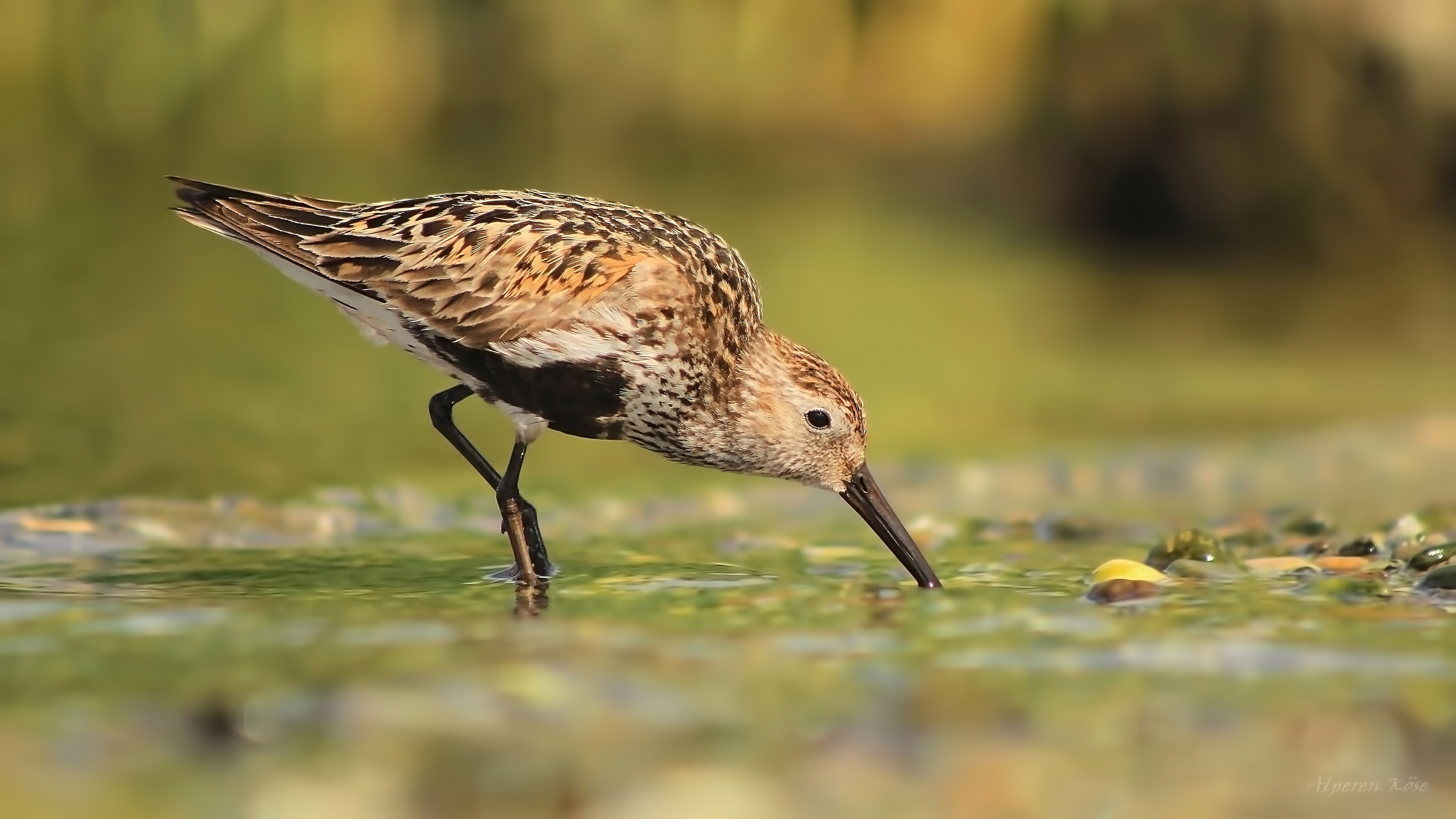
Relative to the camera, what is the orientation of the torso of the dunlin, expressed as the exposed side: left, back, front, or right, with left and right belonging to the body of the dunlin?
right

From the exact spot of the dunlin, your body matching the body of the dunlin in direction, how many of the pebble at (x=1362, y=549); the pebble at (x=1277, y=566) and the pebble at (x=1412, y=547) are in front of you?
3

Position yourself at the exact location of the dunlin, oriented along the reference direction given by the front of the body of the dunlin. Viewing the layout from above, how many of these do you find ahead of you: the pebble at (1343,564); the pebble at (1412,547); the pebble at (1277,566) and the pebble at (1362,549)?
4

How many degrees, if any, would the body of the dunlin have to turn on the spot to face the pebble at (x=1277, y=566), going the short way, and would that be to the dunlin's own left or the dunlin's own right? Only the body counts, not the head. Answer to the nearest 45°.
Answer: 0° — it already faces it

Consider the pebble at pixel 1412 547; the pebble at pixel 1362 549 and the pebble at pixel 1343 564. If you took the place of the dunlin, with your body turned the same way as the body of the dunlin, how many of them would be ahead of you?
3

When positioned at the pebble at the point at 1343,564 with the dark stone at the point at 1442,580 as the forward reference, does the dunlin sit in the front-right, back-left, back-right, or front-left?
back-right

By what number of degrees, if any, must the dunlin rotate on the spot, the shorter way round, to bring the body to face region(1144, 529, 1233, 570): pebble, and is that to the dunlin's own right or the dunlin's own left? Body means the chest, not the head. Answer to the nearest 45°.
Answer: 0° — it already faces it

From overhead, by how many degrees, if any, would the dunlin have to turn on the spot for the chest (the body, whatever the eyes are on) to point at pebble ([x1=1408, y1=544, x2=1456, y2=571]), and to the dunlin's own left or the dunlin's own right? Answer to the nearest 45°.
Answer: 0° — it already faces it
